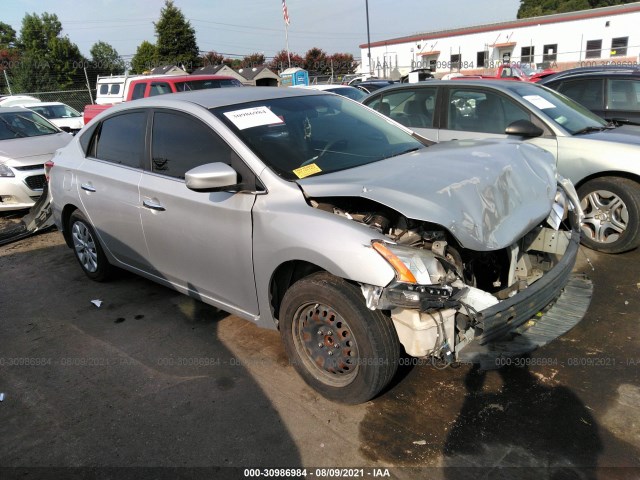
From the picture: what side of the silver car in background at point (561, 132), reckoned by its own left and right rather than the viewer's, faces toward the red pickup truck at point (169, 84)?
back

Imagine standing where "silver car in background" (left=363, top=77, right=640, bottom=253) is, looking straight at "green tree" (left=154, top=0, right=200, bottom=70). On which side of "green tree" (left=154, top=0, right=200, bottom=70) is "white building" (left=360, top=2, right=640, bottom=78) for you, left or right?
right

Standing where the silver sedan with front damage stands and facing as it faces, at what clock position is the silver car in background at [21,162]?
The silver car in background is roughly at 6 o'clock from the silver sedan with front damage.

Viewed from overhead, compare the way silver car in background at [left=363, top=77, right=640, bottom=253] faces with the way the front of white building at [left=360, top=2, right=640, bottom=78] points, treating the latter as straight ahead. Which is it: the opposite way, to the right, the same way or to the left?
to the left

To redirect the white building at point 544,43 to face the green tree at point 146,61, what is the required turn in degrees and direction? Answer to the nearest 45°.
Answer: approximately 45° to its right
